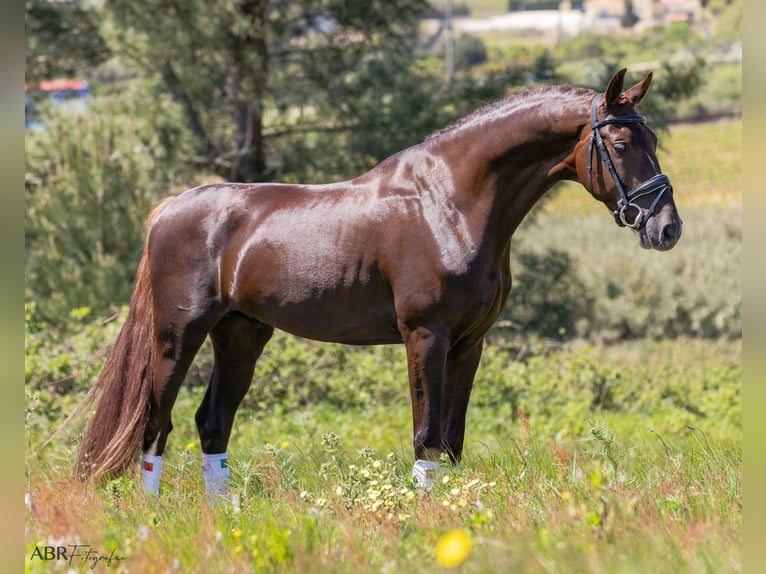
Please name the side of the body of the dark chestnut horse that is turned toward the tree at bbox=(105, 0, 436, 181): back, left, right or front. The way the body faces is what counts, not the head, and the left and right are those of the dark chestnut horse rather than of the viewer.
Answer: left

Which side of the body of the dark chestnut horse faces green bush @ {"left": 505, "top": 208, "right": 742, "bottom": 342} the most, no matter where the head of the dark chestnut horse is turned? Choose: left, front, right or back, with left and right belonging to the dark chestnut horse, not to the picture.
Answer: left

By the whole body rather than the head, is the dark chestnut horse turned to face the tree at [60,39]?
no

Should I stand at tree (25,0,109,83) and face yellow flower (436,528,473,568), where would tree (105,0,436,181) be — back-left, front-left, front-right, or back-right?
front-left

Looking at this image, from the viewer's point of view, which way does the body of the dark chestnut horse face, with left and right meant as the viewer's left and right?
facing to the right of the viewer

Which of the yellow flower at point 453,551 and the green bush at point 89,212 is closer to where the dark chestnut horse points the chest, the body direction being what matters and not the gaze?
the yellow flower

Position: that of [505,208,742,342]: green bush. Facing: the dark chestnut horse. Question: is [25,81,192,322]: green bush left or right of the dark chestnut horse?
right

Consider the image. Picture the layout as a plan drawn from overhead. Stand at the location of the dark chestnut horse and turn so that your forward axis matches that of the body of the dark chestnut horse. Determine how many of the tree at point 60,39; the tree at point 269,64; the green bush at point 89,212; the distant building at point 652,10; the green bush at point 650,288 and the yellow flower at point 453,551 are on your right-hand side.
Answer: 1

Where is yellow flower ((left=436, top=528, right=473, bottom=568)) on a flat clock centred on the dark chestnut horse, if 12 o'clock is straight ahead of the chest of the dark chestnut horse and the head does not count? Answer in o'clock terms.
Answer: The yellow flower is roughly at 3 o'clock from the dark chestnut horse.

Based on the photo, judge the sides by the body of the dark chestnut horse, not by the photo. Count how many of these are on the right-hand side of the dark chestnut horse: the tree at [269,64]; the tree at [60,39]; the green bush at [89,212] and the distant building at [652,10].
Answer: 0

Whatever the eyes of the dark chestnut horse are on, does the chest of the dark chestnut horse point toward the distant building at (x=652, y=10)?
no

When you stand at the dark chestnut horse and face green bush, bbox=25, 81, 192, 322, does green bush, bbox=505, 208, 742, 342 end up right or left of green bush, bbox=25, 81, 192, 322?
right
